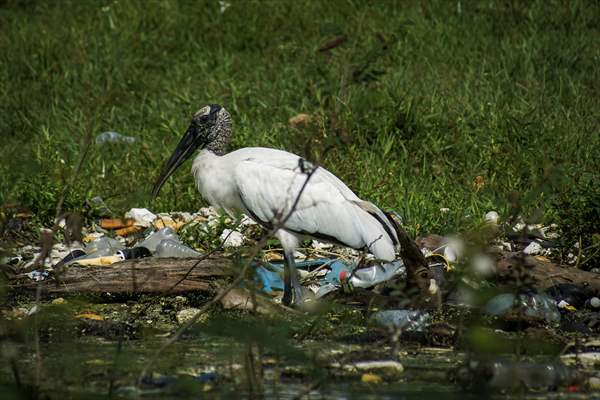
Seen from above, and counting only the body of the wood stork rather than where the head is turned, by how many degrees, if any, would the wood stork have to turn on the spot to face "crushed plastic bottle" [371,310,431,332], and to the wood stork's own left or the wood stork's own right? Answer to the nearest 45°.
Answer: approximately 135° to the wood stork's own left

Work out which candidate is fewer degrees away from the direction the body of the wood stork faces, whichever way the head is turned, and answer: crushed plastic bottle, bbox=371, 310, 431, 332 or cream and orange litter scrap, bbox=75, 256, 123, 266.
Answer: the cream and orange litter scrap

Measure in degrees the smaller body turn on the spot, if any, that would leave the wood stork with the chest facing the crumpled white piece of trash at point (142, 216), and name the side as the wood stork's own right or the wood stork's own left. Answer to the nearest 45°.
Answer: approximately 45° to the wood stork's own right

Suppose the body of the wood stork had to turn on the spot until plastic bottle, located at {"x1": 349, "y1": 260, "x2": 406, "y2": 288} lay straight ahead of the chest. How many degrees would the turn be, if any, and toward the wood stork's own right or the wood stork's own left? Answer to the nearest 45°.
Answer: approximately 180°

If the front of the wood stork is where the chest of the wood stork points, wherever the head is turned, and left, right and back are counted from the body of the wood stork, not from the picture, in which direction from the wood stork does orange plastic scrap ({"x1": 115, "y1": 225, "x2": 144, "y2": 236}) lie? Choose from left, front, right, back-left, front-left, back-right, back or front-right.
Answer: front-right

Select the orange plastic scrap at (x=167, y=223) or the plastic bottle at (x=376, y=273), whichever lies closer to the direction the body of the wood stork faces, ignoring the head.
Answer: the orange plastic scrap

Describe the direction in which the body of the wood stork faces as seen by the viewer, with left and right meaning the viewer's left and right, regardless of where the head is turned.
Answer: facing to the left of the viewer

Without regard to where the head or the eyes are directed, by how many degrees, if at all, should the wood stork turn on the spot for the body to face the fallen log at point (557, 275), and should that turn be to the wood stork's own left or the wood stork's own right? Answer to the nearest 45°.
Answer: approximately 180°

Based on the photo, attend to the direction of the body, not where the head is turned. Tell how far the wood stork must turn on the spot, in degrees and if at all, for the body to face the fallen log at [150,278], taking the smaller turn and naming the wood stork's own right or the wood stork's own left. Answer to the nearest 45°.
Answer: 0° — it already faces it
